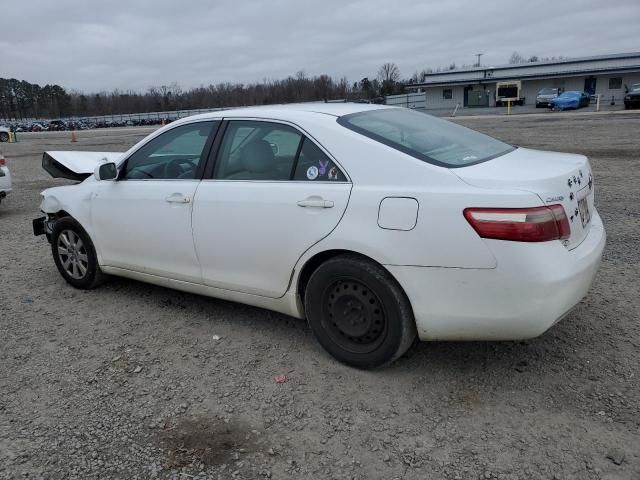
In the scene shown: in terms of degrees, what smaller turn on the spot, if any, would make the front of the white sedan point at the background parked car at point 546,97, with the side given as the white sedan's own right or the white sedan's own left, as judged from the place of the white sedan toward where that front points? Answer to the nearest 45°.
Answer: approximately 90° to the white sedan's own right

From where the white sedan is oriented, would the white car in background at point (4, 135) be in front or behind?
in front

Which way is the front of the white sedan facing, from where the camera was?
facing away from the viewer and to the left of the viewer

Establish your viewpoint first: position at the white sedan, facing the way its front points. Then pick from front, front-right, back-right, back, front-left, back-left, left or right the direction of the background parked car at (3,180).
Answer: front

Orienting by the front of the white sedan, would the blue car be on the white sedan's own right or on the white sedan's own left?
on the white sedan's own right

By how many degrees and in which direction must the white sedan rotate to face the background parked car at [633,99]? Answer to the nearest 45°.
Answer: approximately 90° to its right

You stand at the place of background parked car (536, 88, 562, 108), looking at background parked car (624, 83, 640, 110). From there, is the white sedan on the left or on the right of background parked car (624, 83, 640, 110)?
right
